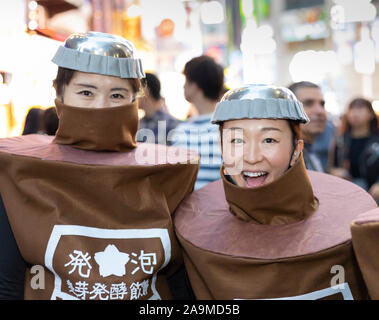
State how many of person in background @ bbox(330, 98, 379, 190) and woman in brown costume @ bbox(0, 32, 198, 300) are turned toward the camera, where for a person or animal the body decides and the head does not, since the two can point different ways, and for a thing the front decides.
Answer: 2

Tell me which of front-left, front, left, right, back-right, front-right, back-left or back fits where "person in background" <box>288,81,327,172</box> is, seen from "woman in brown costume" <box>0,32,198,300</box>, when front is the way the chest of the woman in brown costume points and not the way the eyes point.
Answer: back-left

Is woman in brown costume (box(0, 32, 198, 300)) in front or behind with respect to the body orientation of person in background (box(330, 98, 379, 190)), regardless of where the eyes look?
in front

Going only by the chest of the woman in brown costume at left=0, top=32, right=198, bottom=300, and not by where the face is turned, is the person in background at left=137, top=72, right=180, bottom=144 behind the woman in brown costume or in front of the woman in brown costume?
behind

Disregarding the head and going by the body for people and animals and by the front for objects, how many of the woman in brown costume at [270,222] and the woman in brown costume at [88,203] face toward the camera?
2

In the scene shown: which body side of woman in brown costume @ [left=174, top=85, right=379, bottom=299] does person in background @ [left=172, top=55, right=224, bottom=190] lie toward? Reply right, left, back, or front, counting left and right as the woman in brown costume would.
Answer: back

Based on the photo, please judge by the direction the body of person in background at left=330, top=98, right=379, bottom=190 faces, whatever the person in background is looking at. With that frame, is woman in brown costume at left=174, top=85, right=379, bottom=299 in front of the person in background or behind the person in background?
in front
